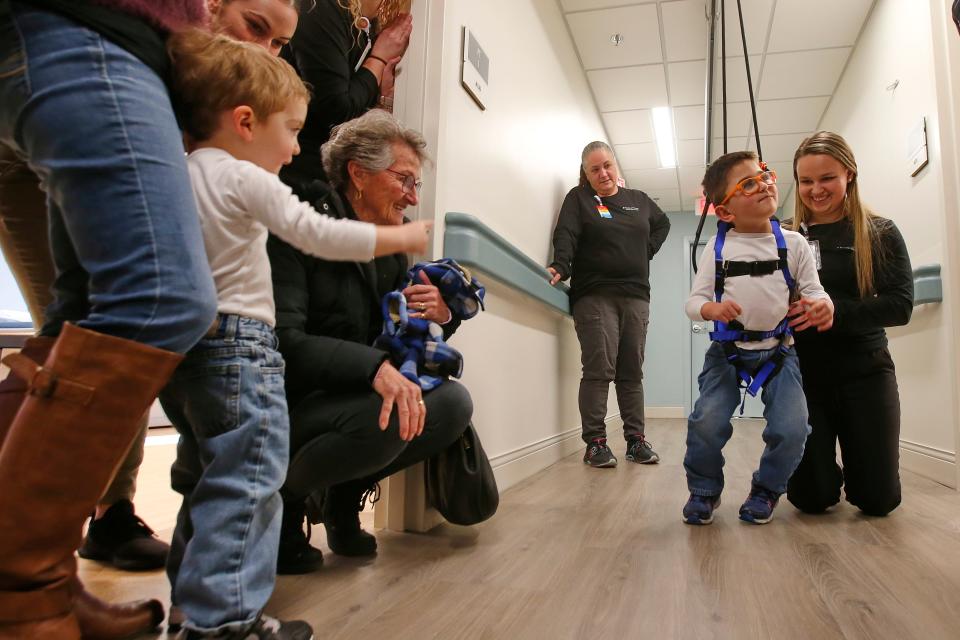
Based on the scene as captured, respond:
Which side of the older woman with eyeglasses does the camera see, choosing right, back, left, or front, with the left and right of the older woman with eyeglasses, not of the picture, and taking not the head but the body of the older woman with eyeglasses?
right

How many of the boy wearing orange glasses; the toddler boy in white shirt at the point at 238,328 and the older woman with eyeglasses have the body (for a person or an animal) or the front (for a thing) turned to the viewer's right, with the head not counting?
2

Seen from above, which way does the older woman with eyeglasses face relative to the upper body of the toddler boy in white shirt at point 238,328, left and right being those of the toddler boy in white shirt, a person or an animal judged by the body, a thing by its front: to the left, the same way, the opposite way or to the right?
the same way

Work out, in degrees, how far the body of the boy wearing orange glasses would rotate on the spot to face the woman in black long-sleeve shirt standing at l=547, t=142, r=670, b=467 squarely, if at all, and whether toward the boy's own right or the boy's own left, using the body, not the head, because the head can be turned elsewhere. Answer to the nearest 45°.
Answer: approximately 135° to the boy's own right

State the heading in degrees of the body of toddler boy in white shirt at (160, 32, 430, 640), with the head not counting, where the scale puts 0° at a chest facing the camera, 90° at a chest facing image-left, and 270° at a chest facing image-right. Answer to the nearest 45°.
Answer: approximately 270°

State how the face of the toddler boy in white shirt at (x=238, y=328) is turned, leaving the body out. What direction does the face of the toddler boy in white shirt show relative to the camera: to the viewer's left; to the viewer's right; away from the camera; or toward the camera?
to the viewer's right

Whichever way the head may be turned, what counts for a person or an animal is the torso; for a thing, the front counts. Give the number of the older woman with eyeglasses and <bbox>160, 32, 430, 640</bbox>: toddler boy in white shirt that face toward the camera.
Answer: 0

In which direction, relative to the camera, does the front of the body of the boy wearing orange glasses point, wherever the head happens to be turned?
toward the camera

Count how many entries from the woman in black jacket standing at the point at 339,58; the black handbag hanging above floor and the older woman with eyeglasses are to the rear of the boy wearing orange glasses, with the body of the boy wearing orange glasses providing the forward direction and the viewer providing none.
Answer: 0

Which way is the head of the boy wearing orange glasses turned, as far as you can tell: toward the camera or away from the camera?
toward the camera

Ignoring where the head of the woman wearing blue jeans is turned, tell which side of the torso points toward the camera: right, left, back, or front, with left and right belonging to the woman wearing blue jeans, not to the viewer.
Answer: right
